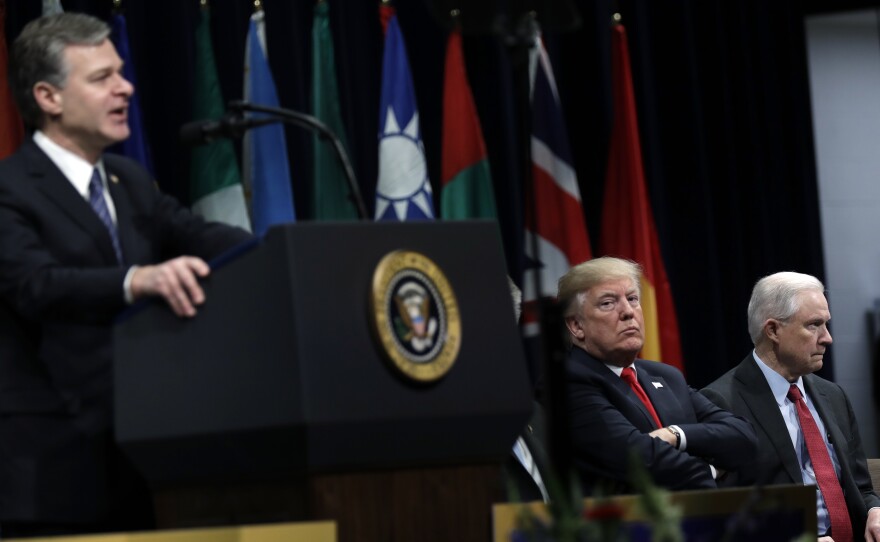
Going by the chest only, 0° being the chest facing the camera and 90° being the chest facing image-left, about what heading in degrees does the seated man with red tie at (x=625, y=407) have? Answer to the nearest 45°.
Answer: approximately 315°

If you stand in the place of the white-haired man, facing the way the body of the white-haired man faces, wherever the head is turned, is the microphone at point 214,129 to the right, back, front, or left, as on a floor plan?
right

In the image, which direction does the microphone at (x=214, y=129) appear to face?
to the viewer's left

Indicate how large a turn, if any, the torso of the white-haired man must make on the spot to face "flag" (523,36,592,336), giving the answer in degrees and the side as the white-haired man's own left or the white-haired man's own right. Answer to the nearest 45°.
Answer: approximately 180°

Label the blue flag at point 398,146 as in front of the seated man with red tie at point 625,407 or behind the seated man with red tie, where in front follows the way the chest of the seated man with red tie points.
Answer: behind

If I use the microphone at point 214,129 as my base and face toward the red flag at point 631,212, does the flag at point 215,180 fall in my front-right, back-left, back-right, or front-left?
front-left

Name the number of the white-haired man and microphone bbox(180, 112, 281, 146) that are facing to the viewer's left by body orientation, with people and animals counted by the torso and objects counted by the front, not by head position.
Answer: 1

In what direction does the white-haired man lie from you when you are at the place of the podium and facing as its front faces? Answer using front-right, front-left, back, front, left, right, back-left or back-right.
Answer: left

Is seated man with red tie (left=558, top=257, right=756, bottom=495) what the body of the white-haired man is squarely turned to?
no

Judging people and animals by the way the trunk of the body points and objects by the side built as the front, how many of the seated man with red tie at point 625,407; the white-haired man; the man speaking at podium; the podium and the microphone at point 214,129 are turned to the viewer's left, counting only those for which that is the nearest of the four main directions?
1

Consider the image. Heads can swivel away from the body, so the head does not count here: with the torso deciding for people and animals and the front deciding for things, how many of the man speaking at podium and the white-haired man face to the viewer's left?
0

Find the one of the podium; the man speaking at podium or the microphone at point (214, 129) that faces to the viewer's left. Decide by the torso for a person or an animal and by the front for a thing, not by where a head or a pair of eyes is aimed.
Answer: the microphone

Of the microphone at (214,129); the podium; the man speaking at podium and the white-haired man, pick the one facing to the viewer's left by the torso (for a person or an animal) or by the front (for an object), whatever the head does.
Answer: the microphone

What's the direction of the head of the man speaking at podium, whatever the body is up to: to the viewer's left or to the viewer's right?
to the viewer's right

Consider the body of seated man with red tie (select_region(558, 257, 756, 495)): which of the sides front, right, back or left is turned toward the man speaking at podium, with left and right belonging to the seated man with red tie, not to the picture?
right

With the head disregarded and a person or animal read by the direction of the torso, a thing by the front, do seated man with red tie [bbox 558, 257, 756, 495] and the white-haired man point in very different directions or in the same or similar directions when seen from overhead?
same or similar directions

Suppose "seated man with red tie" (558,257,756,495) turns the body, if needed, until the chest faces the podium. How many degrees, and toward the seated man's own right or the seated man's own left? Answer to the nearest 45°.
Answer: approximately 45° to the seated man's own right

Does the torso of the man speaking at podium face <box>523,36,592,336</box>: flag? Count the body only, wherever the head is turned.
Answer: no

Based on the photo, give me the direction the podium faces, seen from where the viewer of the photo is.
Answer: facing the viewer and to the right of the viewer

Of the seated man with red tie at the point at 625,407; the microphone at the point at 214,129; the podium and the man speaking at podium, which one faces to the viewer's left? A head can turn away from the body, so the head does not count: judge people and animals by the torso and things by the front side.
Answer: the microphone

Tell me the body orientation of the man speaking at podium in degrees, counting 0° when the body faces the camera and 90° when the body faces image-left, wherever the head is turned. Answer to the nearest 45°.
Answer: approximately 315°
